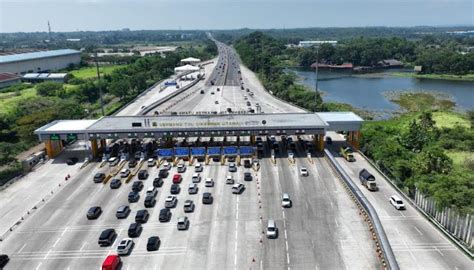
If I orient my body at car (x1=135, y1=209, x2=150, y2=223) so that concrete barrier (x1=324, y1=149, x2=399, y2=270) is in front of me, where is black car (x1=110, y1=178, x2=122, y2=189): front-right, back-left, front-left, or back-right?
back-left

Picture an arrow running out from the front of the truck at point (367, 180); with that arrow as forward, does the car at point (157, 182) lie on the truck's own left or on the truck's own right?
on the truck's own right

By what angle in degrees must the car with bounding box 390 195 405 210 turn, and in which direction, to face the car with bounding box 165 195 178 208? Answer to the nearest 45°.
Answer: approximately 135° to its right

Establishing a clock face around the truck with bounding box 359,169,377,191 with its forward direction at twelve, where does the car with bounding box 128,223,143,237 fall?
The car is roughly at 3 o'clock from the truck.

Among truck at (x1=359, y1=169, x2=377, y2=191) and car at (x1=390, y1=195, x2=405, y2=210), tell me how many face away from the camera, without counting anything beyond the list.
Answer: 0

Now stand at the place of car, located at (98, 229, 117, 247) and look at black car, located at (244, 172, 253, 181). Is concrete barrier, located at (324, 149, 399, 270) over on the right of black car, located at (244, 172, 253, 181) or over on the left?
right

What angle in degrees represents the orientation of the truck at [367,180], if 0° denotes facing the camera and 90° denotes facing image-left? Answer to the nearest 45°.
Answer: approximately 315°

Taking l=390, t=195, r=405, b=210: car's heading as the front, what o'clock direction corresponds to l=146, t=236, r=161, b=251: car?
l=146, t=236, r=161, b=251: car is roughly at 3 o'clock from l=390, t=195, r=405, b=210: car.
